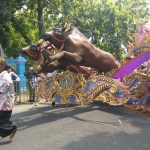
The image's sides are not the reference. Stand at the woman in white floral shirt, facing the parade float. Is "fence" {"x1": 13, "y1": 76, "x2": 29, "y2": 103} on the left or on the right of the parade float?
left

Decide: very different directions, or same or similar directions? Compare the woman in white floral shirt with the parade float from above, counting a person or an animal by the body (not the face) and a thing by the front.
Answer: same or similar directions

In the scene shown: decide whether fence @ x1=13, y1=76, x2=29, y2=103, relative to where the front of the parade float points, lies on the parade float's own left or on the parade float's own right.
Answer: on the parade float's own right

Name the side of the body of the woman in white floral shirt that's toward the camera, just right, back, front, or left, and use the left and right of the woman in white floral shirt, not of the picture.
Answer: left

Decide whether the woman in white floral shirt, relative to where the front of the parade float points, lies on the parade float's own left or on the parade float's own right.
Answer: on the parade float's own left

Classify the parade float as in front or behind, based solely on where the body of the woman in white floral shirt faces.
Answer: behind

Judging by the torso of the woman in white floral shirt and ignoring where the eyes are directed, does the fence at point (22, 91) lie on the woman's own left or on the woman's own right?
on the woman's own right

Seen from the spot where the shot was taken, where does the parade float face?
facing to the left of the viewer
